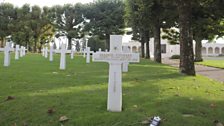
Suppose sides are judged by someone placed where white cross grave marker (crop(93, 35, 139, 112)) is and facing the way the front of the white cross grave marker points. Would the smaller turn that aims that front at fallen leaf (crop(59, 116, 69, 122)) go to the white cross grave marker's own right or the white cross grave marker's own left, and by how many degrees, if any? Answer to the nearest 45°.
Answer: approximately 45° to the white cross grave marker's own right

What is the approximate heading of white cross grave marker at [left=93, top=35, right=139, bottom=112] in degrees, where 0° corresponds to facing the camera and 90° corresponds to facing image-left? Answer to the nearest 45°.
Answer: approximately 0°
